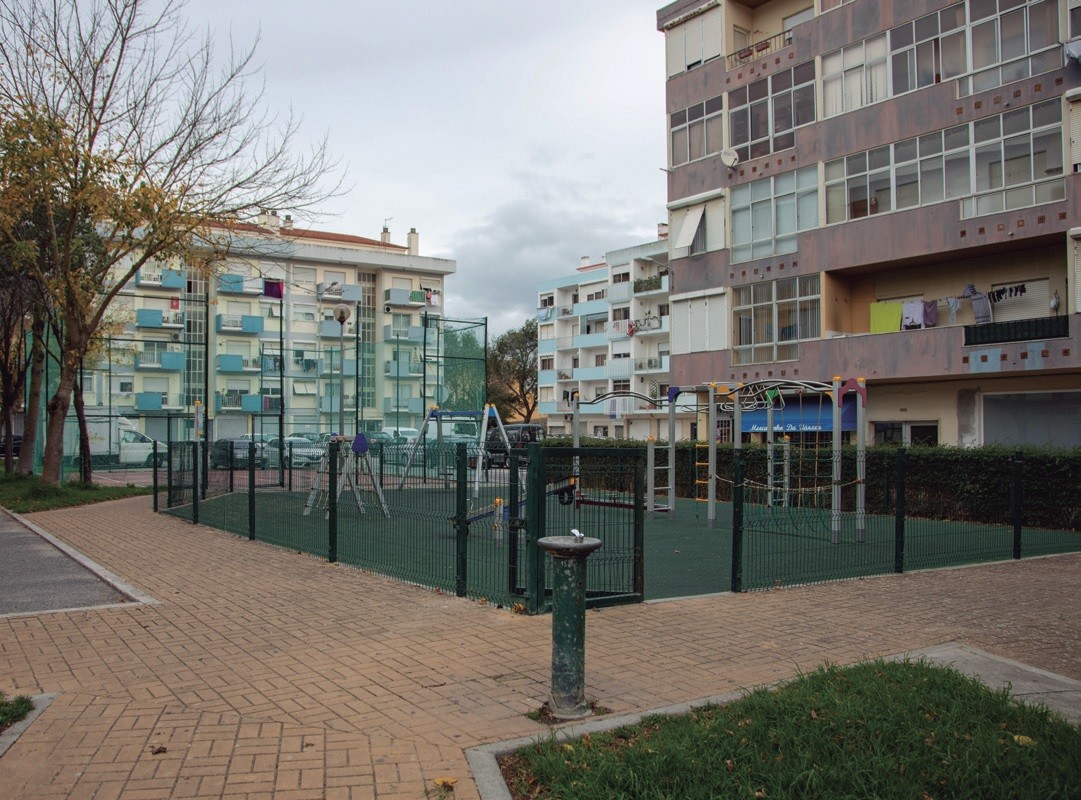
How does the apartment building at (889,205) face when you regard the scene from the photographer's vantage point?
facing the viewer and to the left of the viewer

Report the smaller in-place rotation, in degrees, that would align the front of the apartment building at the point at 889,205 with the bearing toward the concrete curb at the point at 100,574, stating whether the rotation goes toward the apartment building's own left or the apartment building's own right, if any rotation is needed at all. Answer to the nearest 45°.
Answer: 0° — it already faces it

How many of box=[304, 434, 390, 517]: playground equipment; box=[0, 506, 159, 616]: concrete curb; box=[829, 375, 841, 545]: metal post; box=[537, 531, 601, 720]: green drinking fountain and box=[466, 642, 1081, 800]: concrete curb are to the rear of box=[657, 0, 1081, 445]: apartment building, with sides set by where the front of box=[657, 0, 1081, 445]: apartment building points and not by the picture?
0

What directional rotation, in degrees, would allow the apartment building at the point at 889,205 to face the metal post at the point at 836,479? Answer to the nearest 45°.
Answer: approximately 45° to its left

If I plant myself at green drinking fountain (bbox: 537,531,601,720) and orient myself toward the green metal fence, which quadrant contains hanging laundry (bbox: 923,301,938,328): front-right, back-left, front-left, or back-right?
front-right

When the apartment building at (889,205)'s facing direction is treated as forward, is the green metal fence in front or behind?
in front

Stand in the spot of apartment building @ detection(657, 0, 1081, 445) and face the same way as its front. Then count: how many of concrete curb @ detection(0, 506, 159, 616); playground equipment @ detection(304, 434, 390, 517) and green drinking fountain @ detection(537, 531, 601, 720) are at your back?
0

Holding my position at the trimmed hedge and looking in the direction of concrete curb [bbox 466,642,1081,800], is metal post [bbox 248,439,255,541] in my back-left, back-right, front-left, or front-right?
front-right

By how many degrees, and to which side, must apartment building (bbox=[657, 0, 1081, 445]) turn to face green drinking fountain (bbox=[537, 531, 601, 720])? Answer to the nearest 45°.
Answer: approximately 45° to its left
